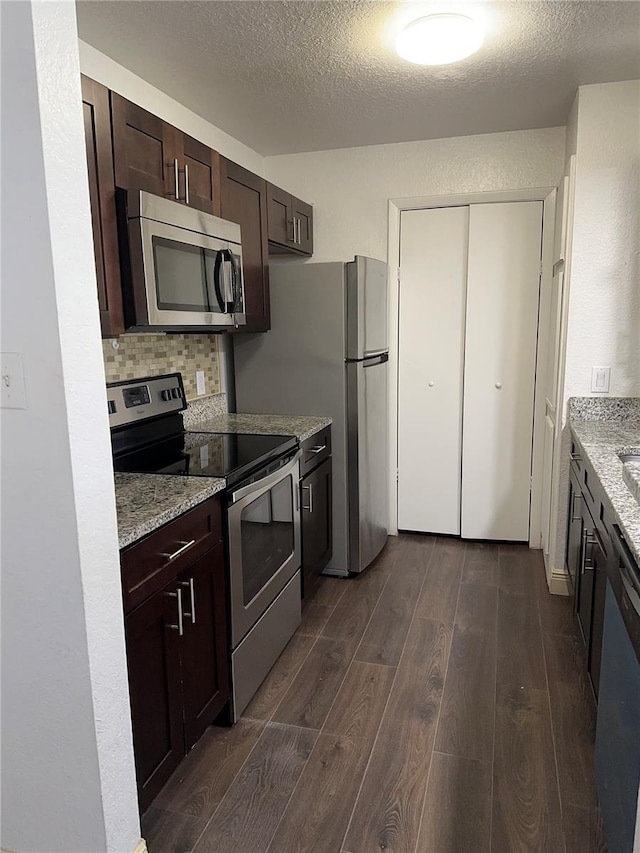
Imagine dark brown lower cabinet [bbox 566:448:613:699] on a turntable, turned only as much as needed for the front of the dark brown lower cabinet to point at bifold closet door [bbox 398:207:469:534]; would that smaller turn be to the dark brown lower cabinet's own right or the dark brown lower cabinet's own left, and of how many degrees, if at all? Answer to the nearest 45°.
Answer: approximately 45° to the dark brown lower cabinet's own right

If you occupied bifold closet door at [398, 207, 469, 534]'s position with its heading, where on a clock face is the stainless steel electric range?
The stainless steel electric range is roughly at 1 o'clock from the bifold closet door.

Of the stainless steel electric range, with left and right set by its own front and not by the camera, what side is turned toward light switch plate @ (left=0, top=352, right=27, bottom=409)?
right

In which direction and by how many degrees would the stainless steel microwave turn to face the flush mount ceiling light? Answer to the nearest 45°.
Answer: approximately 45° to its left

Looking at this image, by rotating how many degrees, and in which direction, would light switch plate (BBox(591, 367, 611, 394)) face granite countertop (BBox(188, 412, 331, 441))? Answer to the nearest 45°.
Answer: approximately 90° to its right

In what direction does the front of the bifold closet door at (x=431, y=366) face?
toward the camera

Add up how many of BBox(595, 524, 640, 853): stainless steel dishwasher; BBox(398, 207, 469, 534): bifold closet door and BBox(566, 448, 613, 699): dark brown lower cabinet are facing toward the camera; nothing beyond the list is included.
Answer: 1

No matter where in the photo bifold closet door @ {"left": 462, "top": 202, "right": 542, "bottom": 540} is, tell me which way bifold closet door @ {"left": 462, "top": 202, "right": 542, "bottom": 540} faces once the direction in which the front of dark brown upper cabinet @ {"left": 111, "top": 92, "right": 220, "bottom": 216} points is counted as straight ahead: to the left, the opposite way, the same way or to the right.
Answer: to the right

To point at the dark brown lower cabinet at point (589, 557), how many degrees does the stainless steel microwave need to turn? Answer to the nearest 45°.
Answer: approximately 45° to its left

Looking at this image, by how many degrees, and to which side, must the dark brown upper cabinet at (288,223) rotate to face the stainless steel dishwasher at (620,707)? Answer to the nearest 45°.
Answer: approximately 45° to its right

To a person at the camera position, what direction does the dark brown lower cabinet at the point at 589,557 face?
facing to the left of the viewer

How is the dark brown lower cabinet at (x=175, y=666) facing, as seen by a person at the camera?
facing the viewer and to the right of the viewer

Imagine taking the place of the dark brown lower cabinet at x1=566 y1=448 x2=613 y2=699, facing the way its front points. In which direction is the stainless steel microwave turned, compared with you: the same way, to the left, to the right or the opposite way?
the opposite way

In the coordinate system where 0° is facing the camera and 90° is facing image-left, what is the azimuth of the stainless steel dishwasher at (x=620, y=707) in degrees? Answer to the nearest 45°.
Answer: approximately 90°
